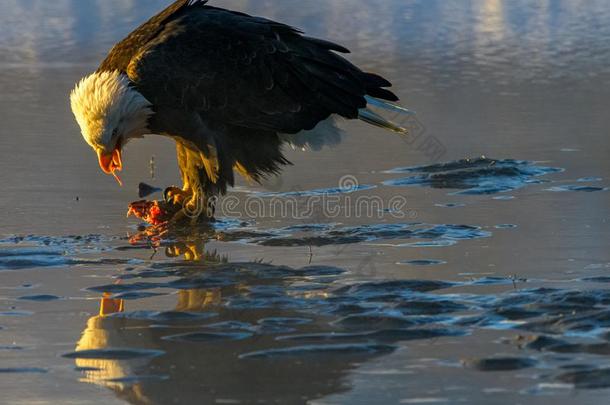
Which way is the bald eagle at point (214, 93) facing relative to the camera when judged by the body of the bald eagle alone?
to the viewer's left
